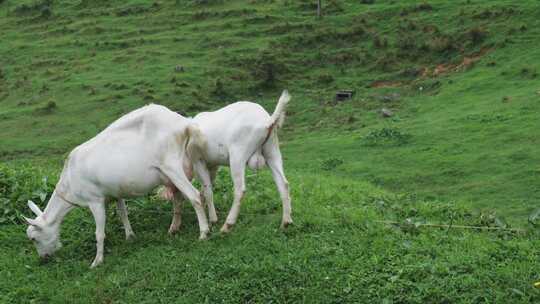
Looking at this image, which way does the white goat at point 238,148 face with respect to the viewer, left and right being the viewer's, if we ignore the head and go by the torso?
facing away from the viewer and to the left of the viewer

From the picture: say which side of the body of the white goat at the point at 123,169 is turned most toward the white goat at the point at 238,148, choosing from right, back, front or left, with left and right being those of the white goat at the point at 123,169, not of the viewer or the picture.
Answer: back

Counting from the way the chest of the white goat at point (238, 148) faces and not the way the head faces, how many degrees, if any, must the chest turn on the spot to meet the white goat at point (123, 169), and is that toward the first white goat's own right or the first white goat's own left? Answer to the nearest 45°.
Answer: approximately 45° to the first white goat's own left

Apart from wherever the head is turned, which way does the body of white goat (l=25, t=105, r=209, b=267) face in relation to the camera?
to the viewer's left
